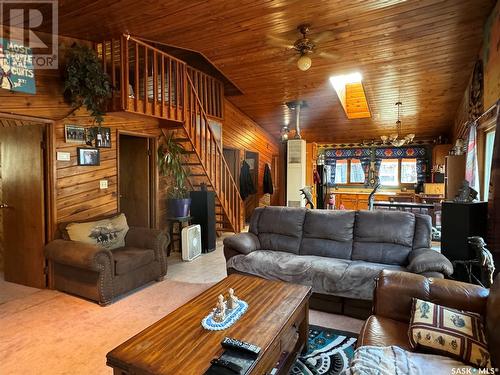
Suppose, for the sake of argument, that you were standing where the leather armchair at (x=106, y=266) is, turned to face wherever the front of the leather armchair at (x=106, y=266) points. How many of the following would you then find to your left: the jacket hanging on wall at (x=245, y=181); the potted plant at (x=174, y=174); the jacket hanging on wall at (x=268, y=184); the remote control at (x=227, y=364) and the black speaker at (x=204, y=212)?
4

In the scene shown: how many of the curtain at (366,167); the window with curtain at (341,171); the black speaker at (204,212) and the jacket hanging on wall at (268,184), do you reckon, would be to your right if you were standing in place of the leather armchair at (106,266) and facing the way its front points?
0

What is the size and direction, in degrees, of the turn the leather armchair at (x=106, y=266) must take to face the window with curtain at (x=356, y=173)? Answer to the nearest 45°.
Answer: approximately 90° to its left

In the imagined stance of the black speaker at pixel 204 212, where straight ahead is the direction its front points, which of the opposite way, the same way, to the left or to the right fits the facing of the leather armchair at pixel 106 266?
the same way

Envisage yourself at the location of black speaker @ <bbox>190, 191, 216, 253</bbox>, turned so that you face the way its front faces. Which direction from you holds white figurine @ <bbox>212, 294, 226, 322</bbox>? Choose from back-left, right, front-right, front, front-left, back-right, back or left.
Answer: front-right

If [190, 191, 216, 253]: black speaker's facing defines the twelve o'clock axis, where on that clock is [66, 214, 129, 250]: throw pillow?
The throw pillow is roughly at 3 o'clock from the black speaker.

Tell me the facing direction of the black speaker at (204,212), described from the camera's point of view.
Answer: facing the viewer and to the right of the viewer

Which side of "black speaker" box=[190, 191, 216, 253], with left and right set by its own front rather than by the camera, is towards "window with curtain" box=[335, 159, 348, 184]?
left

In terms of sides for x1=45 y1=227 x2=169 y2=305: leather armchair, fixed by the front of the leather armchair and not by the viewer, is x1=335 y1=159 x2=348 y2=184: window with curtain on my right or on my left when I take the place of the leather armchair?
on my left

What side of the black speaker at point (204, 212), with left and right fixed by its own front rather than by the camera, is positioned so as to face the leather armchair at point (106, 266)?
right

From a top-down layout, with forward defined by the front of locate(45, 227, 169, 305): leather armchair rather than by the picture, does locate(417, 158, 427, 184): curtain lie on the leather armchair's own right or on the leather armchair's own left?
on the leather armchair's own left

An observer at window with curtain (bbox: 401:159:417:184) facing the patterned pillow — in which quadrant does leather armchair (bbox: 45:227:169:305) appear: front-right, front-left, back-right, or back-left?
front-right

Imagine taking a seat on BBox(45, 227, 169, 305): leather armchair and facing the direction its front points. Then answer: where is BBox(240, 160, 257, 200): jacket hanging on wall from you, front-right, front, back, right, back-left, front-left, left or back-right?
left

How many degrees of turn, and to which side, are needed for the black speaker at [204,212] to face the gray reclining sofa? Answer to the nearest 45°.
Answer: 0° — it already faces it

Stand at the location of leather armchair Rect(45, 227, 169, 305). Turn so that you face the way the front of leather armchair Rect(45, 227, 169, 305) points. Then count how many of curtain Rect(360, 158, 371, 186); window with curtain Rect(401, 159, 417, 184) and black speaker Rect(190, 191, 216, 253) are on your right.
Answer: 0

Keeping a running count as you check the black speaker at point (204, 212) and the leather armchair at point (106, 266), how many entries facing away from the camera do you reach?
0
